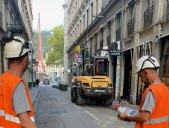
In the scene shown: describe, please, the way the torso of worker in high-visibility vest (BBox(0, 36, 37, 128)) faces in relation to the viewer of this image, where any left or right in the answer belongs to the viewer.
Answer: facing away from the viewer and to the right of the viewer

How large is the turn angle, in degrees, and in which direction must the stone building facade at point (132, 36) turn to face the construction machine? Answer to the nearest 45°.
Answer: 0° — it already faces it

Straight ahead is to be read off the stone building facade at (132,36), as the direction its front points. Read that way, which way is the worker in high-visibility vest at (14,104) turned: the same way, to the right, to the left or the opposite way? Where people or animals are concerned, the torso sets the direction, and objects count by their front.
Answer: the opposite way

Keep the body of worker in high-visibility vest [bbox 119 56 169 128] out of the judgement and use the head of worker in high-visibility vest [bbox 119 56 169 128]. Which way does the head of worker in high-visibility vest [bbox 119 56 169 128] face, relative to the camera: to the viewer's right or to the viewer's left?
to the viewer's left

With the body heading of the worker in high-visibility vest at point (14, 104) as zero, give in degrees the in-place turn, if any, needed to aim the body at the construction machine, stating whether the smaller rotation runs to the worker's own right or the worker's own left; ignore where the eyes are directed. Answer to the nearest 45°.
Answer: approximately 45° to the worker's own left

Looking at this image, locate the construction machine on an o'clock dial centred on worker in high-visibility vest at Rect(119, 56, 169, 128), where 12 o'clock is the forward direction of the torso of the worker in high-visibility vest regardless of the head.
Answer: The construction machine is roughly at 1 o'clock from the worker in high-visibility vest.

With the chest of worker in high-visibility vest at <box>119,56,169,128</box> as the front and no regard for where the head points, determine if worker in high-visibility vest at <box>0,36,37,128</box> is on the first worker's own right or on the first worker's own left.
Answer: on the first worker's own left

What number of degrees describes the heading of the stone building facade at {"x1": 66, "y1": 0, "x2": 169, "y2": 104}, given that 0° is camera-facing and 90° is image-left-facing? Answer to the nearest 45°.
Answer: approximately 45°

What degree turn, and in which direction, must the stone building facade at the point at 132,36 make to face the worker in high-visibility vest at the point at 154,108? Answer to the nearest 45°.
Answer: approximately 45° to its left

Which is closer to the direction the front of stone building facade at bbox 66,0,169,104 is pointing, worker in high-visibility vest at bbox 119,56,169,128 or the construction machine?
the construction machine
